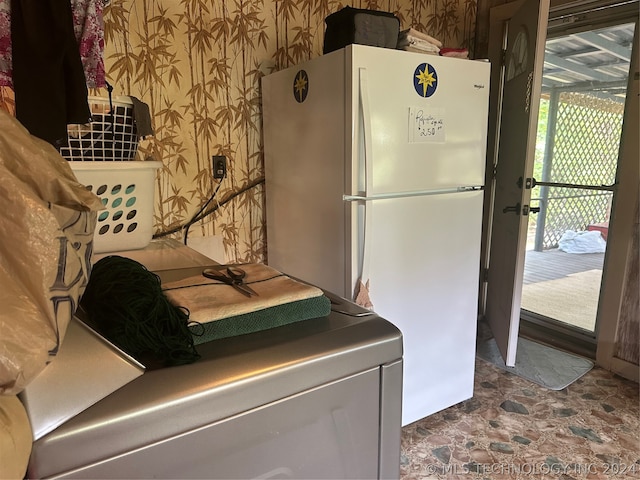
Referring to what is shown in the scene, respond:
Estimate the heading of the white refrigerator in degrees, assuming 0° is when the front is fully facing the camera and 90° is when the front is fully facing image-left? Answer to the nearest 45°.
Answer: approximately 315°

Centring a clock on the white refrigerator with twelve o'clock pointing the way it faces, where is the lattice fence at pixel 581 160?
The lattice fence is roughly at 9 o'clock from the white refrigerator.

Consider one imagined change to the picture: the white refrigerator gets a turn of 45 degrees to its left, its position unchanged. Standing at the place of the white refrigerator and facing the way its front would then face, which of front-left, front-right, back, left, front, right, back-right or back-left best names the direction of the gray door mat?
front-left

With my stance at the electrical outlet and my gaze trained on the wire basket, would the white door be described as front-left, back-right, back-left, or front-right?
back-left

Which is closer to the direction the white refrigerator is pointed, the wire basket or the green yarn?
the green yarn

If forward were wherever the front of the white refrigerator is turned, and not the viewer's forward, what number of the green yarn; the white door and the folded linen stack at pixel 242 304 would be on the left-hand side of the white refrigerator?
1

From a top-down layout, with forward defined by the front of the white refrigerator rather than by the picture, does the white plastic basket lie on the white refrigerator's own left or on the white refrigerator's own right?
on the white refrigerator's own right

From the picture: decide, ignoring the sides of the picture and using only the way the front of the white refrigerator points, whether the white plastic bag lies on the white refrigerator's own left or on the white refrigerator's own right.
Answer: on the white refrigerator's own left

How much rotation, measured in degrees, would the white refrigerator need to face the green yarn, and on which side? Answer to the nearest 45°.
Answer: approximately 45° to its right

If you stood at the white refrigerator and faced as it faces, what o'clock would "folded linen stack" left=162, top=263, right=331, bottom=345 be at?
The folded linen stack is roughly at 2 o'clock from the white refrigerator.

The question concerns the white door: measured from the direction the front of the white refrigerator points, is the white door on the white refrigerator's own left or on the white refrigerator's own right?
on the white refrigerator's own left

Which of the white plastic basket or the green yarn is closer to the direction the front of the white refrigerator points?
the green yarn
